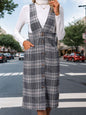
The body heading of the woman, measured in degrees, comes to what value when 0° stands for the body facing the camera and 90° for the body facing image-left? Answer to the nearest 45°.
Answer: approximately 0°

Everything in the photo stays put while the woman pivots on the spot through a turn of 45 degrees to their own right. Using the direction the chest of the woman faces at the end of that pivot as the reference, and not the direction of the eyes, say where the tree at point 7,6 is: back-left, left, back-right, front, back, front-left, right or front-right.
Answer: back-right
